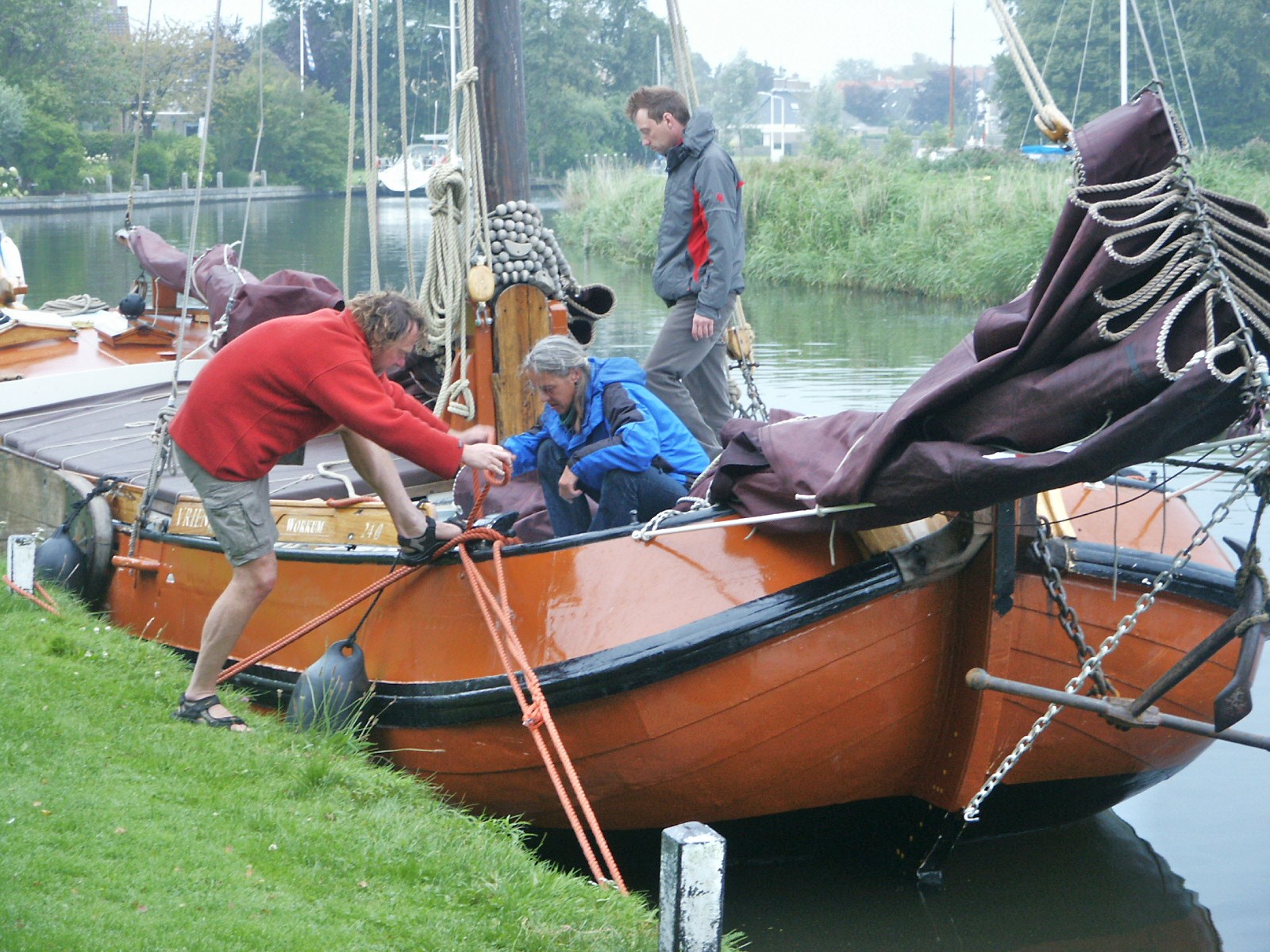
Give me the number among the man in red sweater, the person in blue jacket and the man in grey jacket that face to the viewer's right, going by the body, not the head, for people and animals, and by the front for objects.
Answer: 1

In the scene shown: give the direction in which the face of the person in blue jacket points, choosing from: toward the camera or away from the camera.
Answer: toward the camera

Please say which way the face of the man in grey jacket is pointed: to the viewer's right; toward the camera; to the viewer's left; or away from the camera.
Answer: to the viewer's left

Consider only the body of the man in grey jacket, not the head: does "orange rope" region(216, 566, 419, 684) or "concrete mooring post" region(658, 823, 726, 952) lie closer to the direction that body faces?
the orange rope

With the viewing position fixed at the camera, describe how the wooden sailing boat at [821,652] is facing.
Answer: facing the viewer and to the right of the viewer

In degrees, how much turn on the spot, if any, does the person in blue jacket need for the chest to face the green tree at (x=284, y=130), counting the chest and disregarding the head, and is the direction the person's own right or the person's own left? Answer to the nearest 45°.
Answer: approximately 135° to the person's own right

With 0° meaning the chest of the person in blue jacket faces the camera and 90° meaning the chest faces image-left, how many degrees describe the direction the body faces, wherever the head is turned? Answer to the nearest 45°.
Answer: approximately 45°

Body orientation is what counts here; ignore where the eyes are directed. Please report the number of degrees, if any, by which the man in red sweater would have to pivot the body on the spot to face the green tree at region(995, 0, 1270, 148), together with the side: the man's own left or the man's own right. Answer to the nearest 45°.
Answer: approximately 45° to the man's own left

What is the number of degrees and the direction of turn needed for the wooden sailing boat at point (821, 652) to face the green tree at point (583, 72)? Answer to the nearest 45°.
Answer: approximately 135° to its left

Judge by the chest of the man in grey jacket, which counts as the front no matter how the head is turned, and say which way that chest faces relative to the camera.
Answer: to the viewer's left

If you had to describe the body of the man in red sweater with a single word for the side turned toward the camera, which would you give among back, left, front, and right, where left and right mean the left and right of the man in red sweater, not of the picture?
right
